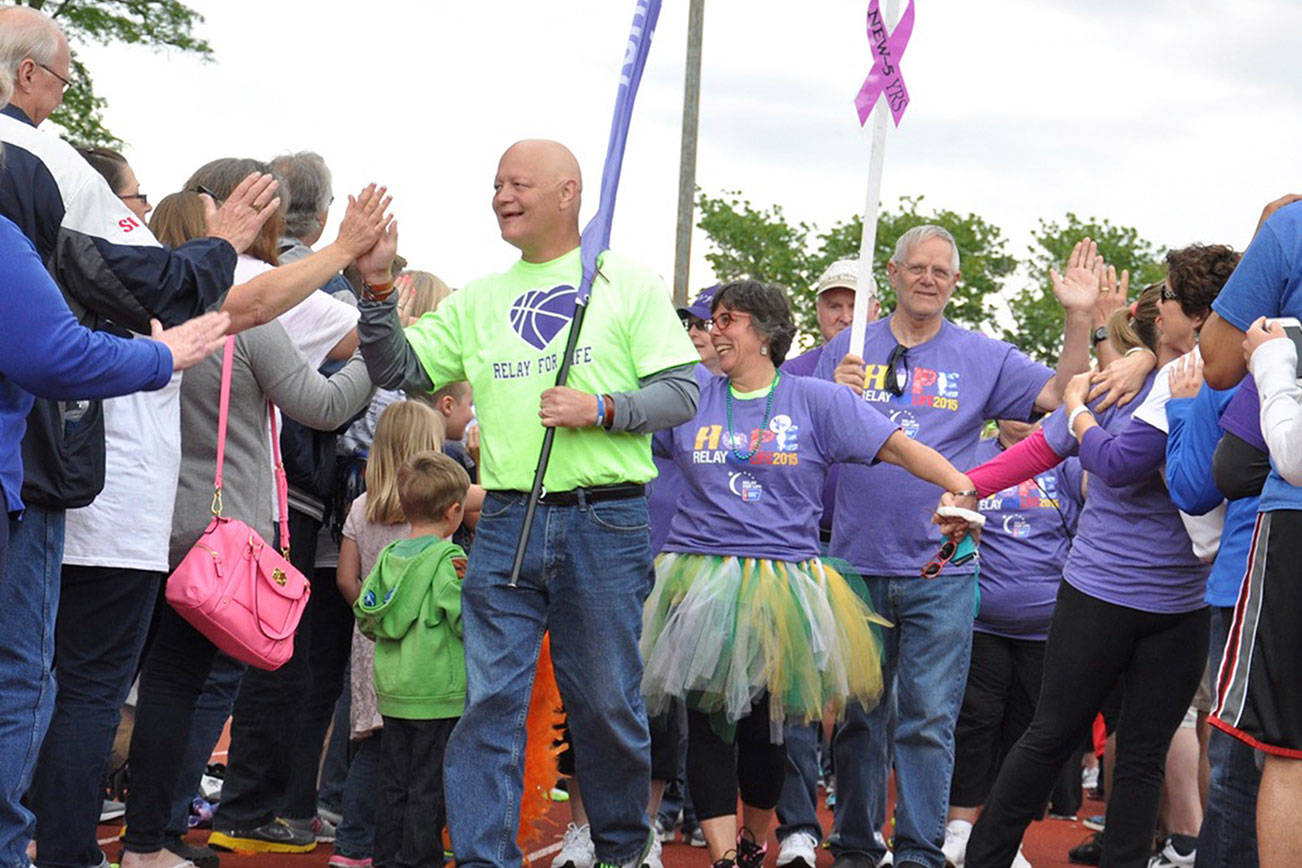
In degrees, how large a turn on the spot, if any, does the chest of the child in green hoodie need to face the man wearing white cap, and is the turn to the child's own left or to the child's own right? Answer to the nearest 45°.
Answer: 0° — they already face them

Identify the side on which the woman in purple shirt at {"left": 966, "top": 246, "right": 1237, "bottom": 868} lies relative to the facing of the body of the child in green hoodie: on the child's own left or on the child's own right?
on the child's own right

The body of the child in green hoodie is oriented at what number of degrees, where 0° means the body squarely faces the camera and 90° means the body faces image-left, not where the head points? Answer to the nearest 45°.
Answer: approximately 225°

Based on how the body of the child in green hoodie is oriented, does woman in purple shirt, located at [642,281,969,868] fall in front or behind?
in front

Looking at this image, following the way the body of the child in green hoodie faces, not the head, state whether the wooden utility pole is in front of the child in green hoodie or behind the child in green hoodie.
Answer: in front

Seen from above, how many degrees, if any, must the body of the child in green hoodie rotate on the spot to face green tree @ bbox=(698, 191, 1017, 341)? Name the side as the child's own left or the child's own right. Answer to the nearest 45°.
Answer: approximately 45° to the child's own left

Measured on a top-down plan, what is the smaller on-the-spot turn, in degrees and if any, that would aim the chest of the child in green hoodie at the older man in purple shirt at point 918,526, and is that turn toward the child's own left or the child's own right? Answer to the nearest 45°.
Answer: approximately 45° to the child's own right
